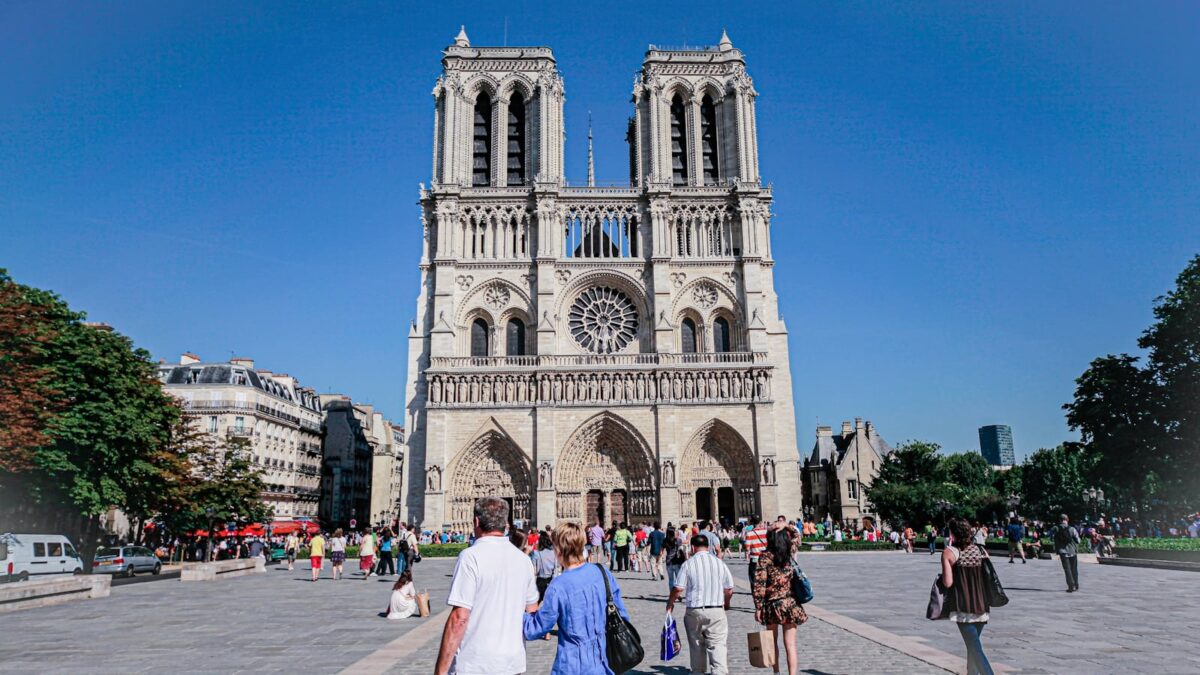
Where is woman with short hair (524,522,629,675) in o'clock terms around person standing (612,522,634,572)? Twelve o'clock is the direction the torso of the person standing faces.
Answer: The woman with short hair is roughly at 6 o'clock from the person standing.

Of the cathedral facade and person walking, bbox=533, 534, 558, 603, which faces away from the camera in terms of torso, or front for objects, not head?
the person walking

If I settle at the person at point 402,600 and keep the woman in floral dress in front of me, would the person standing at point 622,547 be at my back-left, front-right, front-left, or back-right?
back-left

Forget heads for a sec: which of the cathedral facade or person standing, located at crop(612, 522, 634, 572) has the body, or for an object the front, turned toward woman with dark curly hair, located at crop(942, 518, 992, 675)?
the cathedral facade

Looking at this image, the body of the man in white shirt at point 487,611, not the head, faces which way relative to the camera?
away from the camera

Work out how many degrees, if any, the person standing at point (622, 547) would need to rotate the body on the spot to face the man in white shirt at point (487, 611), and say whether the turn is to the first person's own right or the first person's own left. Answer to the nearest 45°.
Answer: approximately 180°

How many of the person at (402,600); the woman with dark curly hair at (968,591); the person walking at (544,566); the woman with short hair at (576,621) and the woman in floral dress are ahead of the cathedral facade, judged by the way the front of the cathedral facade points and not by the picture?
5

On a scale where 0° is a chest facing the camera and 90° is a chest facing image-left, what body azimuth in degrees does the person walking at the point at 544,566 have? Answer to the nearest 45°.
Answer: approximately 180°

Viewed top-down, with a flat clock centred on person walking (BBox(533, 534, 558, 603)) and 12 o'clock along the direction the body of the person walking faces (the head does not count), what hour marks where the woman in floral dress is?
The woman in floral dress is roughly at 5 o'clock from the person walking.

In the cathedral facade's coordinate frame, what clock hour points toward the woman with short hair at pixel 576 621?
The woman with short hair is roughly at 12 o'clock from the cathedral facade.

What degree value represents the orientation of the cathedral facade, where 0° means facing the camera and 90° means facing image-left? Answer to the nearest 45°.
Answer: approximately 0°

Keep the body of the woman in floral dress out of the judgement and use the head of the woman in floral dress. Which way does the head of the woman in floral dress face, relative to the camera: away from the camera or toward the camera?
away from the camera

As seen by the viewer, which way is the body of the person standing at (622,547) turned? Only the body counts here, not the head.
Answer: away from the camera

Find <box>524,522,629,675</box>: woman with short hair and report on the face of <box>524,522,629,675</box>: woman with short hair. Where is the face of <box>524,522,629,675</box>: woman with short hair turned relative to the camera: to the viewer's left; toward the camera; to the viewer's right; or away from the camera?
away from the camera

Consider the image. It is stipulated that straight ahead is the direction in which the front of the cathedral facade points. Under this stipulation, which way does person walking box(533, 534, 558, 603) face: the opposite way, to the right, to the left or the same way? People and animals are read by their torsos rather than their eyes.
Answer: the opposite way
